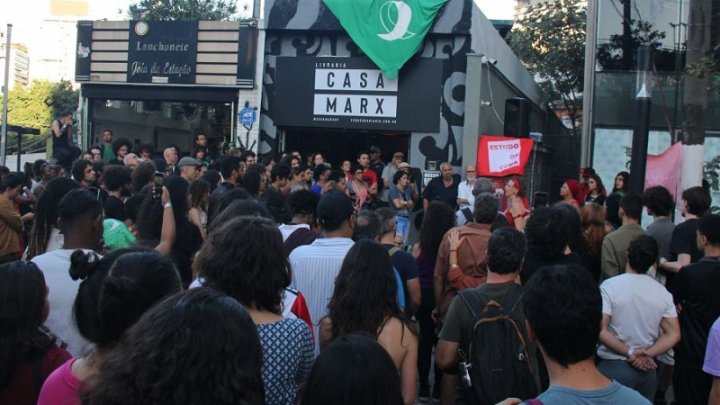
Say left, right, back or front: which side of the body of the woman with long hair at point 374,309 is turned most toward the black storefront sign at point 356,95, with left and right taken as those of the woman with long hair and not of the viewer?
front

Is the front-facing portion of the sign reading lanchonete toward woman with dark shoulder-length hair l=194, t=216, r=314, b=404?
yes

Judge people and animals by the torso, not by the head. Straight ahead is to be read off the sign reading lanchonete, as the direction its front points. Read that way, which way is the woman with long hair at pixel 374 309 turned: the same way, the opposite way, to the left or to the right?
the opposite way

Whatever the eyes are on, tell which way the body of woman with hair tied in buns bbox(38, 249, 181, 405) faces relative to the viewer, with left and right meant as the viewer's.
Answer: facing away from the viewer and to the right of the viewer

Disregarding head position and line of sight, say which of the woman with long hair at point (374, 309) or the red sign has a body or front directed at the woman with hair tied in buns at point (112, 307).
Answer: the red sign

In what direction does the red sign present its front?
toward the camera

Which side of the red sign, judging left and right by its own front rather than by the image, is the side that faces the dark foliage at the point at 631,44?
left

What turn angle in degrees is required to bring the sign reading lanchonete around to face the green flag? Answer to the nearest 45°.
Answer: approximately 45° to its left

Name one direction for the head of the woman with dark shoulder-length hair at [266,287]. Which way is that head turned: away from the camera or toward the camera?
away from the camera

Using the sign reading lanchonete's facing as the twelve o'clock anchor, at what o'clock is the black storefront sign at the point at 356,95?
The black storefront sign is roughly at 10 o'clock from the sign reading lanchonete.

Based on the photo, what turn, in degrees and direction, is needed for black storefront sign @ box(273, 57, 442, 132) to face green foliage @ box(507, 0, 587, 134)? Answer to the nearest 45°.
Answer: approximately 135° to its left

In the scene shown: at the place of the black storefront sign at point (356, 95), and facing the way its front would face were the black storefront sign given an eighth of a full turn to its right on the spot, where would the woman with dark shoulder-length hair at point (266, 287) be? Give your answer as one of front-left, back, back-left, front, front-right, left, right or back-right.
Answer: front-left

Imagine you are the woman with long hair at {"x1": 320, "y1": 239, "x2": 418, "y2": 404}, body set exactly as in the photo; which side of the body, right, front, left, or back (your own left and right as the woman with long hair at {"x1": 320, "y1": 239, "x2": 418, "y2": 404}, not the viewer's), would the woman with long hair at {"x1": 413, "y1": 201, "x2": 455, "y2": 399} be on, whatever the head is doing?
front

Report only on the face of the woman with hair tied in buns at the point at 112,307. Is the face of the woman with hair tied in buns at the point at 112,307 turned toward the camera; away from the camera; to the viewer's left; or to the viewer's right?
away from the camera

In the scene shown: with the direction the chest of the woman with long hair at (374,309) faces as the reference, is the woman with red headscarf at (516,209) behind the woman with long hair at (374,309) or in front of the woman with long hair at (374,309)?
in front

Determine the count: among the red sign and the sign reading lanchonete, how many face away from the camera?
0

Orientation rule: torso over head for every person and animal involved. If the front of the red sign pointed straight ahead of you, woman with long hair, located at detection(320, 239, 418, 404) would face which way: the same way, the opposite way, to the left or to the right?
the opposite way

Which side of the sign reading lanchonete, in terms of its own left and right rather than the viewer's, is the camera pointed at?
front
